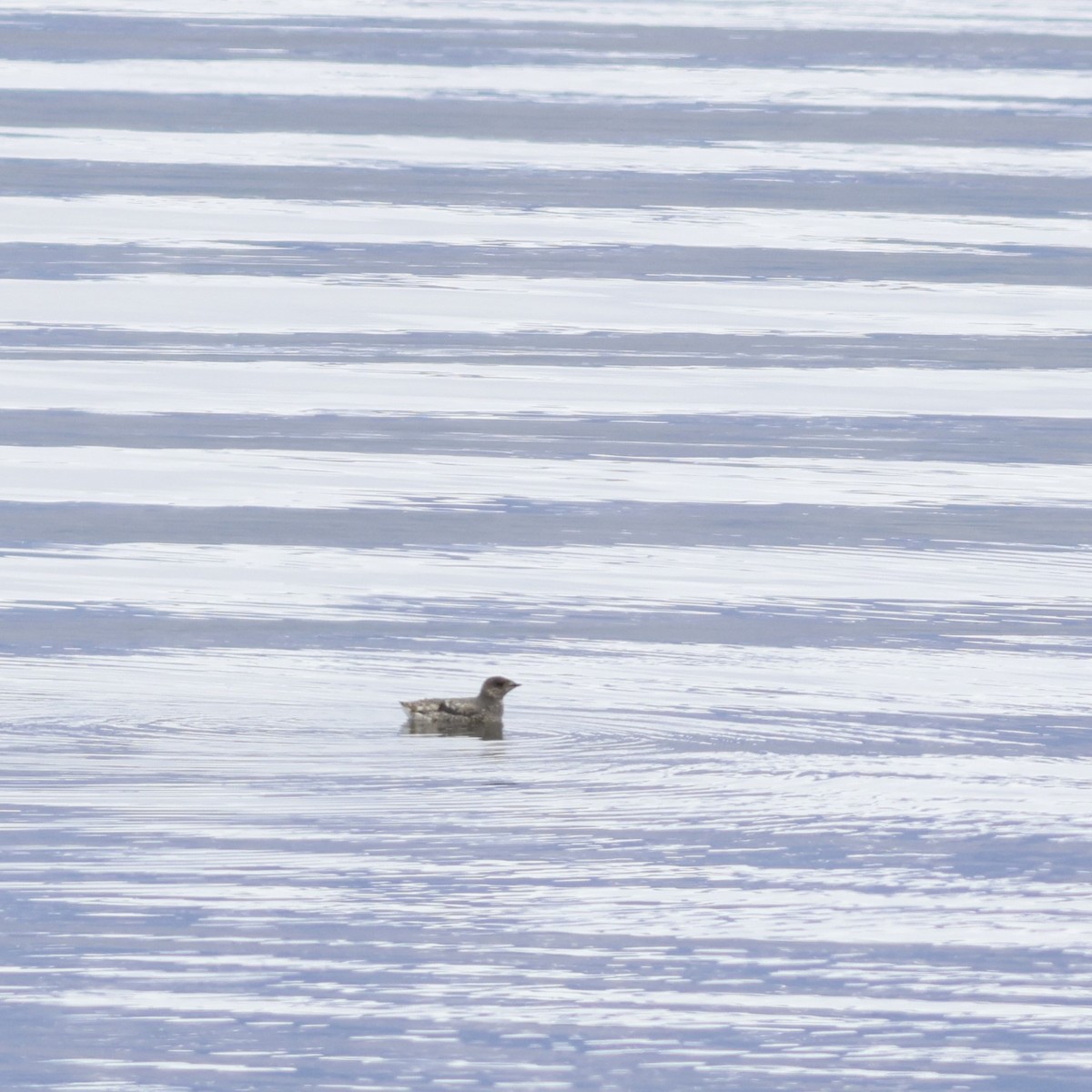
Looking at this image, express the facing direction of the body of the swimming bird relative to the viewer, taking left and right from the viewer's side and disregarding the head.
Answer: facing to the right of the viewer
